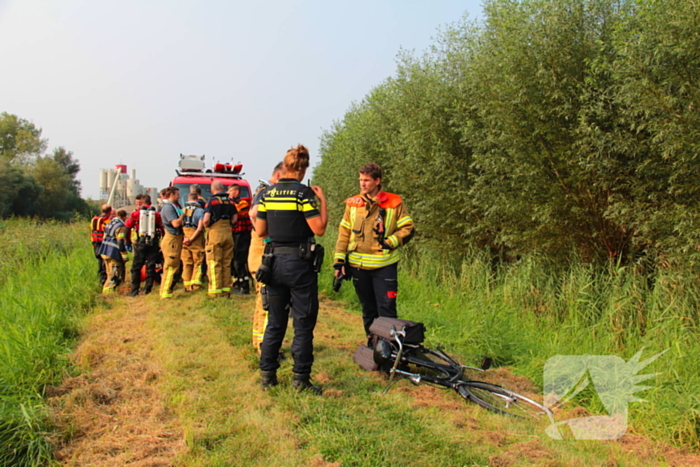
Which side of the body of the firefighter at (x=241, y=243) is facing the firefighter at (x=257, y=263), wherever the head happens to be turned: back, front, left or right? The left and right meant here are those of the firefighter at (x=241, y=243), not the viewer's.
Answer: left

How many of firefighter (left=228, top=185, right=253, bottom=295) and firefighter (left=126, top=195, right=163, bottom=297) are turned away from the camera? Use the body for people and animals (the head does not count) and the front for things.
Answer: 1

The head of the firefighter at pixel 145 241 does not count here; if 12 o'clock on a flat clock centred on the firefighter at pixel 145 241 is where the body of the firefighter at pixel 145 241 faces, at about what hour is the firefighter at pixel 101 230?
the firefighter at pixel 101 230 is roughly at 11 o'clock from the firefighter at pixel 145 241.

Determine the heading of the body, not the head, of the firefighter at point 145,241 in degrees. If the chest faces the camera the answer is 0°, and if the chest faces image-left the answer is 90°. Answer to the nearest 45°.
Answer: approximately 180°

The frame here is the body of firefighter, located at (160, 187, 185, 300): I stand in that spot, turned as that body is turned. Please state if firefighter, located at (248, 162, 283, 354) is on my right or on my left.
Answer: on my right

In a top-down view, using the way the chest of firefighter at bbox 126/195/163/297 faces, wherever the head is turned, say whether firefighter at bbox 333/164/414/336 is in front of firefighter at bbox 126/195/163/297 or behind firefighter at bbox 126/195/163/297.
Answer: behind

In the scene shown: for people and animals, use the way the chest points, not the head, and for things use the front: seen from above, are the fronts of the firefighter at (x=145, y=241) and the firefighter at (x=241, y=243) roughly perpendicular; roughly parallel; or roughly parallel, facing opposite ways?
roughly perpendicular

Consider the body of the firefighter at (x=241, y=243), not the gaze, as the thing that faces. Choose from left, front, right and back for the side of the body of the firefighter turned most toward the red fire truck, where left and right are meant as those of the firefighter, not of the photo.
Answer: right

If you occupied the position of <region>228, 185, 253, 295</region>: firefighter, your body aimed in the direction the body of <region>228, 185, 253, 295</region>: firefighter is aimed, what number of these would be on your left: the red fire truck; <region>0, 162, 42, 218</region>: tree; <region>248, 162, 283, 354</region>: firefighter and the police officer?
2

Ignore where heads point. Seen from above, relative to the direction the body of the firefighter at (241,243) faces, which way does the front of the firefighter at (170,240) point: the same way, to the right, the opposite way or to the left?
the opposite way

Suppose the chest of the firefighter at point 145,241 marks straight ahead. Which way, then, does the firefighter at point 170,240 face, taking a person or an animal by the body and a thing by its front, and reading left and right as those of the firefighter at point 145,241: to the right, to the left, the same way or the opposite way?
to the right

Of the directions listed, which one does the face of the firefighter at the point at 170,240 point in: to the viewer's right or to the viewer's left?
to the viewer's right

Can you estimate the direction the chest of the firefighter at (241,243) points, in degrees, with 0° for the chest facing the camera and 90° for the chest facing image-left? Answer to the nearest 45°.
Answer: approximately 90°

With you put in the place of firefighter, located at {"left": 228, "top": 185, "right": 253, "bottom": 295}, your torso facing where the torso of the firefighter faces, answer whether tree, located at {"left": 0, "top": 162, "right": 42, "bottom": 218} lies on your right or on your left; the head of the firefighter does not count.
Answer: on your right

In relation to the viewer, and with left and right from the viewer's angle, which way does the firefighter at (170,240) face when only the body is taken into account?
facing to the right of the viewer
